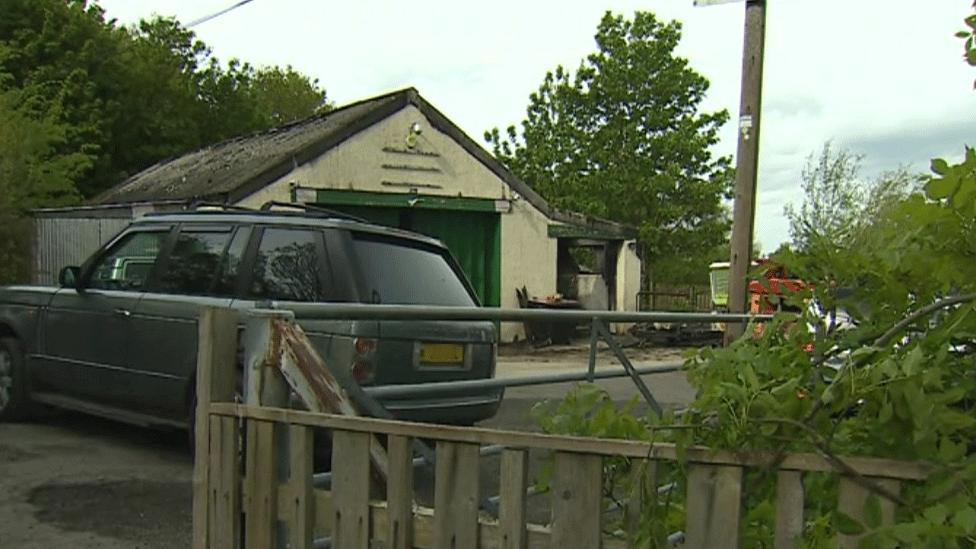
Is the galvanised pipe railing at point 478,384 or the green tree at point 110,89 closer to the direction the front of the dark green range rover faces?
the green tree

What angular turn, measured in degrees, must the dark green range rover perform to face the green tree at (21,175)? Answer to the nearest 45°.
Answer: approximately 45° to its right

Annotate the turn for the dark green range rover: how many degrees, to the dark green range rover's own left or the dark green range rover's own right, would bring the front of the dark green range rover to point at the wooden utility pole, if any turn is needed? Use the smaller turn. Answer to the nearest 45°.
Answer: approximately 135° to the dark green range rover's own right

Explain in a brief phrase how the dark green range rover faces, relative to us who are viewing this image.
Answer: facing away from the viewer and to the left of the viewer

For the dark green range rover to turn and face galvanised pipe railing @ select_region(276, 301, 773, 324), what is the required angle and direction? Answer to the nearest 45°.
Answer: approximately 135° to its left

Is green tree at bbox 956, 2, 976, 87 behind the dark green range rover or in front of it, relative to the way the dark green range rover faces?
behind

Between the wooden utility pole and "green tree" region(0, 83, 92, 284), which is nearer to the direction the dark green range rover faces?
the green tree

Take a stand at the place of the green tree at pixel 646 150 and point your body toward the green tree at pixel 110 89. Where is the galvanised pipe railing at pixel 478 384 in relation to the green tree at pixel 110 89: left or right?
left

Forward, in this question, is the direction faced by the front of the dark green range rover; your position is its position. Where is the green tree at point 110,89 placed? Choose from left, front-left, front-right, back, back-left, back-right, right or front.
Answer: front-right

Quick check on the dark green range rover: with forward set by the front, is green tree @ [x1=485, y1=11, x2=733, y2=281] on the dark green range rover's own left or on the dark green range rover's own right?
on the dark green range rover's own right

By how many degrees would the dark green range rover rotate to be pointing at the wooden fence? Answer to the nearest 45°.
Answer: approximately 135° to its left
